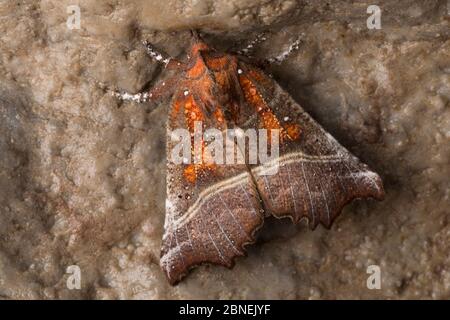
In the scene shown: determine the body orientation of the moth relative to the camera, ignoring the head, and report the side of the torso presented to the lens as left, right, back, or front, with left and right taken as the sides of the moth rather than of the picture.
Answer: back
